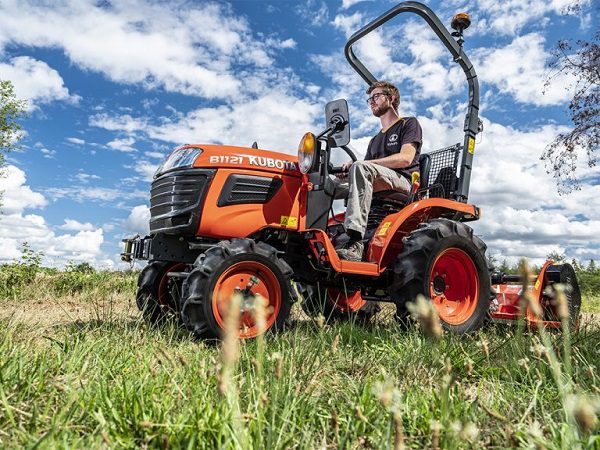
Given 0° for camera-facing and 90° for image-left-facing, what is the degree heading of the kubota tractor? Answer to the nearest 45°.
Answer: approximately 45°

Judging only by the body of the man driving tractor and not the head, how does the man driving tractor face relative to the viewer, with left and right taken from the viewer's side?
facing the viewer and to the left of the viewer
